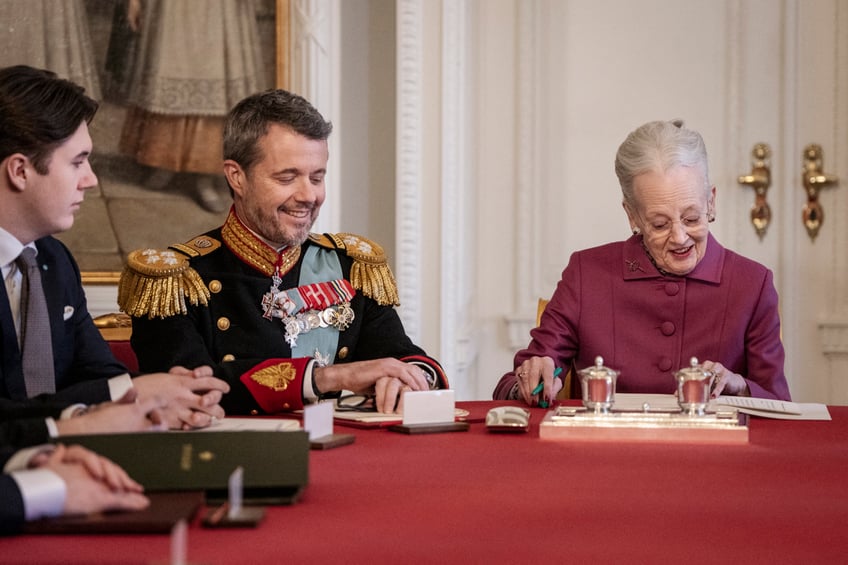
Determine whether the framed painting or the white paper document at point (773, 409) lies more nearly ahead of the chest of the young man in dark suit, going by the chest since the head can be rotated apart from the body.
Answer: the white paper document

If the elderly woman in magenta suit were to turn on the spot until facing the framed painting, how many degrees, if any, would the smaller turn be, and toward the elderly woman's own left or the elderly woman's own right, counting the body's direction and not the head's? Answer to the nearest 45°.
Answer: approximately 135° to the elderly woman's own right

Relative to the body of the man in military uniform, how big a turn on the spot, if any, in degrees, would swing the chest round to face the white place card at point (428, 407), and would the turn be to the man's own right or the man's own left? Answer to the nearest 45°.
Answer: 0° — they already face it

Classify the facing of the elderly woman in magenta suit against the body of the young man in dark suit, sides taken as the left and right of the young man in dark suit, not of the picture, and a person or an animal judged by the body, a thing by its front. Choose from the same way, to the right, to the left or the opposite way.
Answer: to the right

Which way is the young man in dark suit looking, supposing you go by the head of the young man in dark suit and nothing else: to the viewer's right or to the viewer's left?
to the viewer's right

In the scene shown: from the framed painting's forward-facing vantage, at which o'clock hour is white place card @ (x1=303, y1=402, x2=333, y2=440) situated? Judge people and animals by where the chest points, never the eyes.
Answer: The white place card is roughly at 12 o'clock from the framed painting.

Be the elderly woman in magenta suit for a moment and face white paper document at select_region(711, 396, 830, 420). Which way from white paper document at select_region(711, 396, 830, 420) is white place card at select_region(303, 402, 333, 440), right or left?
right

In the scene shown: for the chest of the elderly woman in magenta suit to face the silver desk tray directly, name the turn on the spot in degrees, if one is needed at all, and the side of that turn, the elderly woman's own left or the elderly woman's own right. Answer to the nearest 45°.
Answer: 0° — they already face it
